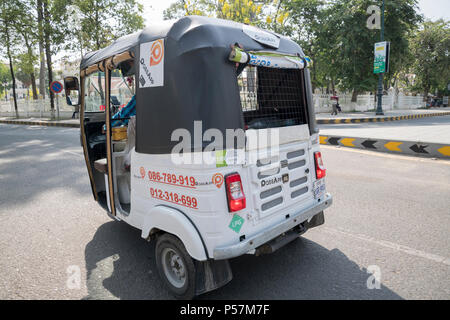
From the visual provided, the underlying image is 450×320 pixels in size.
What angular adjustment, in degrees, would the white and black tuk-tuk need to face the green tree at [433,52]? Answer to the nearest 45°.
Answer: approximately 90° to its right

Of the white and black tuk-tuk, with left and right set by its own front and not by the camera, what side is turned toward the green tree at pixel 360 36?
right

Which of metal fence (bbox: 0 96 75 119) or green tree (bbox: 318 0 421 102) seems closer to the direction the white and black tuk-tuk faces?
the metal fence

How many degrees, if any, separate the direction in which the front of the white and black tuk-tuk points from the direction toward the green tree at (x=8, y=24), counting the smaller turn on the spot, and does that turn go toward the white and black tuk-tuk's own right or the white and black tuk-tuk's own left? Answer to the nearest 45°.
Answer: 0° — it already faces it

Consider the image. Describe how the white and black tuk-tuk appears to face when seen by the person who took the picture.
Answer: facing away from the viewer and to the left of the viewer
